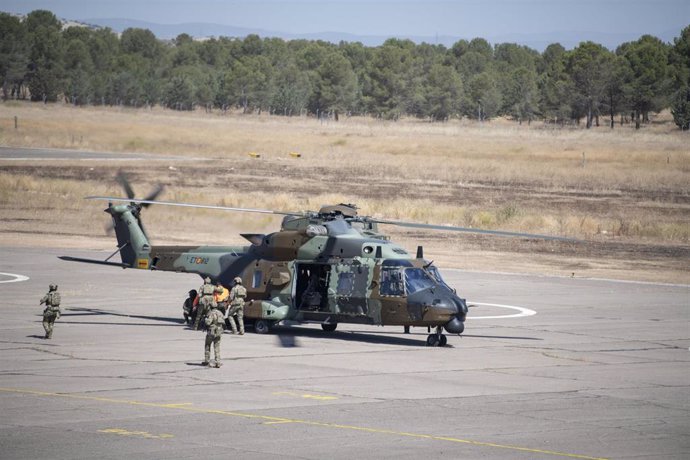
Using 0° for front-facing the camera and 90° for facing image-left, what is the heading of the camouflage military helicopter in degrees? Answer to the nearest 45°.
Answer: approximately 315°

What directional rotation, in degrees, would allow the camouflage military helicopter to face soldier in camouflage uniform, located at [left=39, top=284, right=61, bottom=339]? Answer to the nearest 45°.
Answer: approximately 135° to its right
